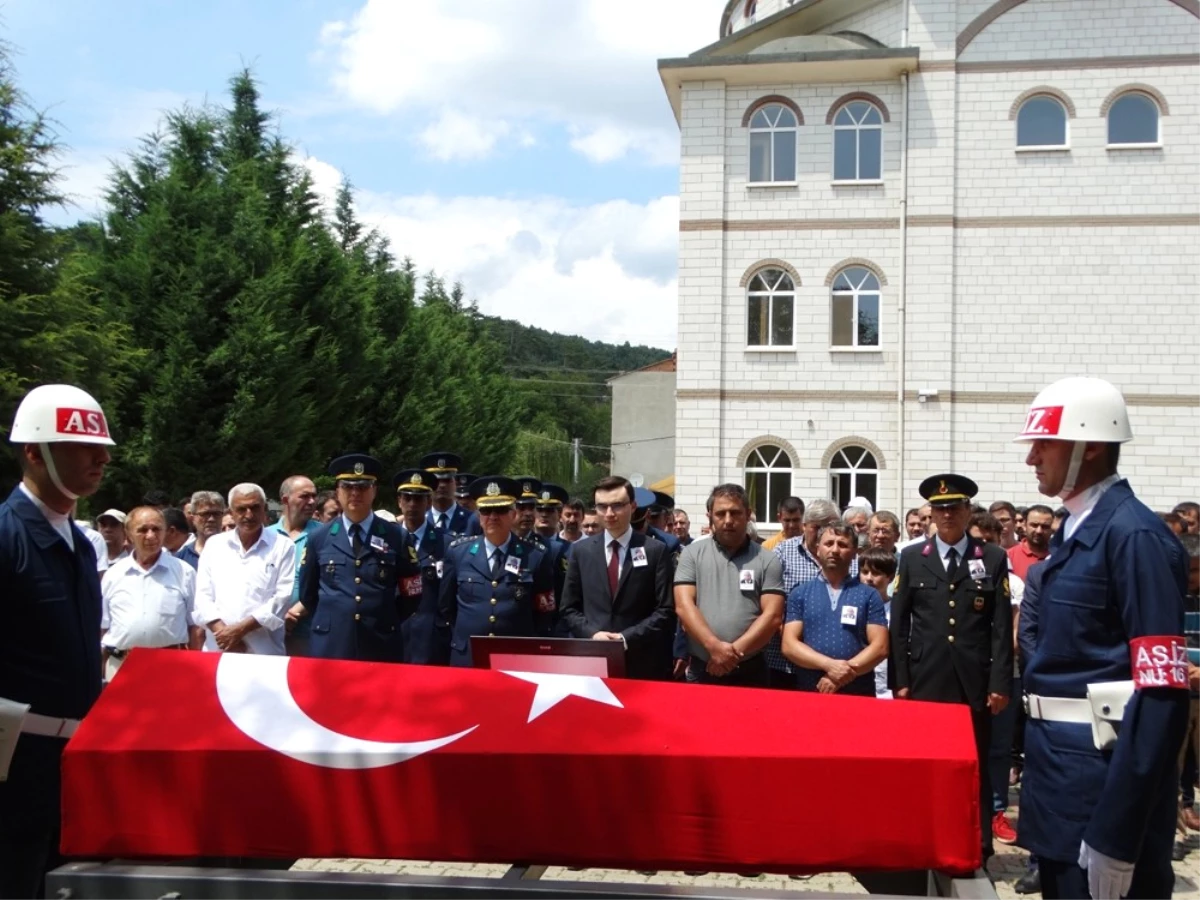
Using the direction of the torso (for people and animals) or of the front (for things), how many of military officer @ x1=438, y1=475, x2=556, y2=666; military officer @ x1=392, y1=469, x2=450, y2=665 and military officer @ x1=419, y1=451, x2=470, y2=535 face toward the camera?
3

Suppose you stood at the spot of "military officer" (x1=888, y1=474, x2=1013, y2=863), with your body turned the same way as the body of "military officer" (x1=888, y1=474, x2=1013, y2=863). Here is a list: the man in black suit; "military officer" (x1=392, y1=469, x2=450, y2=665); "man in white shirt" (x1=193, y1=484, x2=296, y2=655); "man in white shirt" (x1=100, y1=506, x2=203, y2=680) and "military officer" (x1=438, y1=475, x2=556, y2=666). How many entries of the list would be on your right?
5

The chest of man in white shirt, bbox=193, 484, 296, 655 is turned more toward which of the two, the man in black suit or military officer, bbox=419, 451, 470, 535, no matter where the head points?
the man in black suit

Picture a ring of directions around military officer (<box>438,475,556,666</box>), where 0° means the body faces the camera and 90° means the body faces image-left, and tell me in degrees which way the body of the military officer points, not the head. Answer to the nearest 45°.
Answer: approximately 0°

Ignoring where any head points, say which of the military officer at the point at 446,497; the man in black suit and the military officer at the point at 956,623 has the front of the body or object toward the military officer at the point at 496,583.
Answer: the military officer at the point at 446,497

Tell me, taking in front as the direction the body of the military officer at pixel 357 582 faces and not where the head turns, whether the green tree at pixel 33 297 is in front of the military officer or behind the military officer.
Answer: behind

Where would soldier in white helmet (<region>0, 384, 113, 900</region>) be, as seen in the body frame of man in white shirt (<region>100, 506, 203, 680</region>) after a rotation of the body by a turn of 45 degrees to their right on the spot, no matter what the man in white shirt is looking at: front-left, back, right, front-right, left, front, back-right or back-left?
front-left

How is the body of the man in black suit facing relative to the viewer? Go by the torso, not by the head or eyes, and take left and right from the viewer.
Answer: facing the viewer

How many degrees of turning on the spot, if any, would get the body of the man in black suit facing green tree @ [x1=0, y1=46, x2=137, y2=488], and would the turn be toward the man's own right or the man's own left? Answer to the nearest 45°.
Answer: approximately 135° to the man's own right

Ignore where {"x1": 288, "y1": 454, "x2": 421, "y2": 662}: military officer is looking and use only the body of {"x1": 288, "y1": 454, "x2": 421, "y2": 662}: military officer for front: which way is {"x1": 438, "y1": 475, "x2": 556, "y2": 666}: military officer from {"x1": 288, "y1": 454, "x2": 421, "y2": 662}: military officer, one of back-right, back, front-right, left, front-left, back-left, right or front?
left

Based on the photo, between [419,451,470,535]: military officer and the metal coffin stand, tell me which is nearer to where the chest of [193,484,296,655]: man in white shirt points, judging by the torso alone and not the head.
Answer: the metal coffin stand

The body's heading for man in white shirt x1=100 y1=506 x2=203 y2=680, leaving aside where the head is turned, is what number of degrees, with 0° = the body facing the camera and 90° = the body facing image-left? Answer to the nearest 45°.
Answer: approximately 0°

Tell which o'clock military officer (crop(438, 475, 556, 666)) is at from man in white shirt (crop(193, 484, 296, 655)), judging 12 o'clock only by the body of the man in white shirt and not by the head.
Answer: The military officer is roughly at 9 o'clock from the man in white shirt.

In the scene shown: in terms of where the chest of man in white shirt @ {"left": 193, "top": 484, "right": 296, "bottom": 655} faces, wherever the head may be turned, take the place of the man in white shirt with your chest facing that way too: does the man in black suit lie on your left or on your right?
on your left
